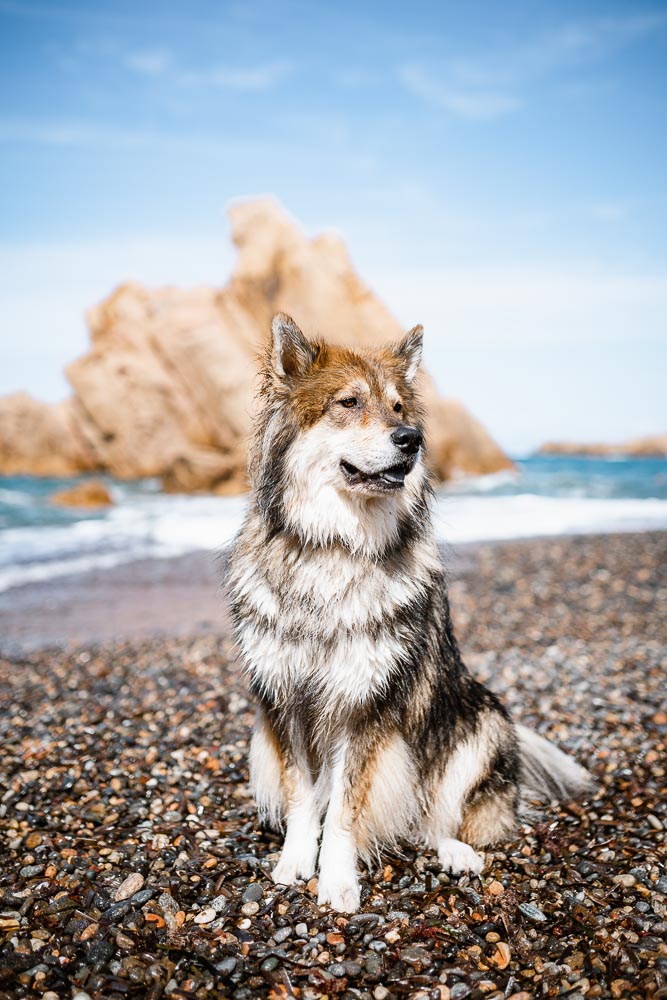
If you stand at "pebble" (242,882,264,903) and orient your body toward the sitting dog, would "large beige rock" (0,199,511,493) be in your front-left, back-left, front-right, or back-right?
front-left

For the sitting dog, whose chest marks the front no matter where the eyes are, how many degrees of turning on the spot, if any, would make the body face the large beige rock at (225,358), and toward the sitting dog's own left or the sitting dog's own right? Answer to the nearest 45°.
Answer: approximately 135° to the sitting dog's own right

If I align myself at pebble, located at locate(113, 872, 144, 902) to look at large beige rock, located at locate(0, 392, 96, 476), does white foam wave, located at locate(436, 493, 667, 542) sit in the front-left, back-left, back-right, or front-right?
front-right

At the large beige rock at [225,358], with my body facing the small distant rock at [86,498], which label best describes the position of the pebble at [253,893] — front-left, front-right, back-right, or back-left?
front-left

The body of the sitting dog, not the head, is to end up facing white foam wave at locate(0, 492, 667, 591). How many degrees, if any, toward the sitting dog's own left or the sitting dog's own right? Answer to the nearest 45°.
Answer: approximately 135° to the sitting dog's own right

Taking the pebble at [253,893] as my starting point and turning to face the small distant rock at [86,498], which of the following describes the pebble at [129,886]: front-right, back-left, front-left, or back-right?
front-left

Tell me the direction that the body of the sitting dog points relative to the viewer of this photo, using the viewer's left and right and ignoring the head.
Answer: facing the viewer and to the left of the viewer
